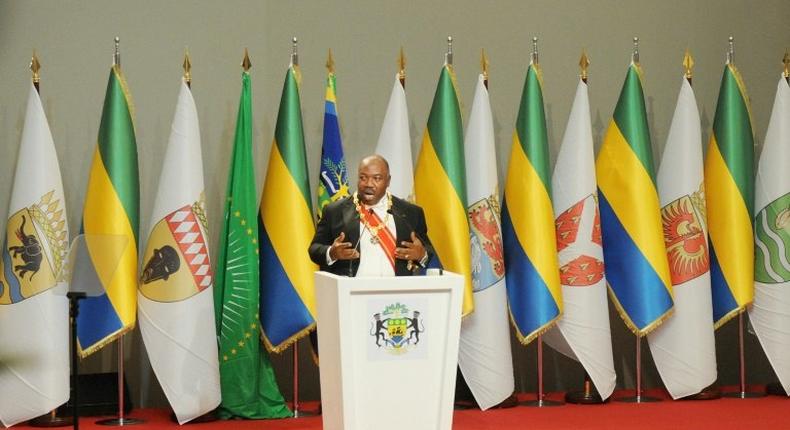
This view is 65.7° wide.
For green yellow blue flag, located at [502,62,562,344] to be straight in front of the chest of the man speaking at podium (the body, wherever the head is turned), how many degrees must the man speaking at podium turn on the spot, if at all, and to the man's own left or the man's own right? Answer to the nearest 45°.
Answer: approximately 135° to the man's own left

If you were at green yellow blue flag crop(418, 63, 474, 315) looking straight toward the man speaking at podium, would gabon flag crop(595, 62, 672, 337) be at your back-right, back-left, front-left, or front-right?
back-left

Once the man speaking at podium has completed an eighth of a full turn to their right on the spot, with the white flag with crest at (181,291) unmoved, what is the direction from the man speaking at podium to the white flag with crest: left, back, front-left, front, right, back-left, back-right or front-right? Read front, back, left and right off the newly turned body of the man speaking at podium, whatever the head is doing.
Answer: right

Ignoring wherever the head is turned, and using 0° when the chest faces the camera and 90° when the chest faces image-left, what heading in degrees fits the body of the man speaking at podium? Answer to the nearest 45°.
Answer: approximately 0°

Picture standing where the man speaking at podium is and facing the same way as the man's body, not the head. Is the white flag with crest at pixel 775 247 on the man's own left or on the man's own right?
on the man's own left

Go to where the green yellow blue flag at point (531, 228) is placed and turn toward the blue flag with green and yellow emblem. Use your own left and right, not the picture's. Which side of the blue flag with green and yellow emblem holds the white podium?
left

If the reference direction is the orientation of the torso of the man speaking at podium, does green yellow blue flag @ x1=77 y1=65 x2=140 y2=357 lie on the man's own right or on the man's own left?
on the man's own right

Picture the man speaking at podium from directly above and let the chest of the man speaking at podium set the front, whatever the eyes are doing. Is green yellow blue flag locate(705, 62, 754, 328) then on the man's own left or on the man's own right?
on the man's own left

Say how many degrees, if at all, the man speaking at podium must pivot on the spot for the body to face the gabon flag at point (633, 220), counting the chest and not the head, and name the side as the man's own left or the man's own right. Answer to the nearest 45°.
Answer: approximately 135° to the man's own left

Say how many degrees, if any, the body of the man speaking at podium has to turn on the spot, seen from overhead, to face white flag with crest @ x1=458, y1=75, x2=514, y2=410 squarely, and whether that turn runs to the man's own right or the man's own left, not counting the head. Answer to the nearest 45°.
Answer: approximately 135° to the man's own left
